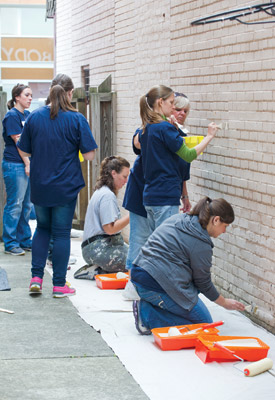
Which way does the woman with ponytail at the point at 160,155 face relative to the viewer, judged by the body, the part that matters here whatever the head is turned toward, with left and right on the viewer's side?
facing away from the viewer and to the right of the viewer

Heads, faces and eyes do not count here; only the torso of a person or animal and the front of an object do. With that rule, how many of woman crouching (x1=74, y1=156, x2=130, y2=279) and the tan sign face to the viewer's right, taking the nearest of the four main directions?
1

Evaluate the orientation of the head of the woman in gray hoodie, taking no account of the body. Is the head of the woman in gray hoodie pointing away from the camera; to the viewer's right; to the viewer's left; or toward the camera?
to the viewer's right

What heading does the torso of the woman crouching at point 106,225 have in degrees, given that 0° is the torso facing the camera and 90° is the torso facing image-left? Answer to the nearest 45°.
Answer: approximately 270°

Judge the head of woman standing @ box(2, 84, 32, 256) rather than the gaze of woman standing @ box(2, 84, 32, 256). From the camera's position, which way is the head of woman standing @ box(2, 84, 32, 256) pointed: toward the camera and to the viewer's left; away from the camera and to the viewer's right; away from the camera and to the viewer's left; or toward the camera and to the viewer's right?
toward the camera and to the viewer's right

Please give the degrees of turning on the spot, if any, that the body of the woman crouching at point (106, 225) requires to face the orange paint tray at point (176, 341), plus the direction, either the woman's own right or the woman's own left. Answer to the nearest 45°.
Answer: approximately 90° to the woman's own right
